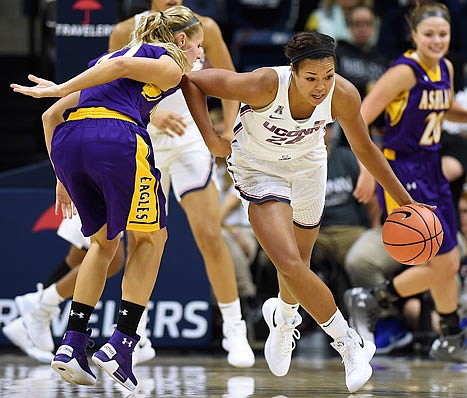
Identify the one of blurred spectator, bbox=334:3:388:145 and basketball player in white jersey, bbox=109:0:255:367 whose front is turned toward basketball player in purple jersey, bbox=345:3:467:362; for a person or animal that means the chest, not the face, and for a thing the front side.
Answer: the blurred spectator

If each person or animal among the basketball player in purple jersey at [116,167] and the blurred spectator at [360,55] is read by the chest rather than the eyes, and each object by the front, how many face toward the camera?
1

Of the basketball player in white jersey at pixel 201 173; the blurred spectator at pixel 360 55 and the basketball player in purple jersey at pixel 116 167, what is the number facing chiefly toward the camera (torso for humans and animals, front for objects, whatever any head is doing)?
2

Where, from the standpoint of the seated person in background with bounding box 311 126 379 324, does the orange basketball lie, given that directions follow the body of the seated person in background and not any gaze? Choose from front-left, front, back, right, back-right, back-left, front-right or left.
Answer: front

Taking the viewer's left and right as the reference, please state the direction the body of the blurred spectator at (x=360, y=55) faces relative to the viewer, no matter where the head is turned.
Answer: facing the viewer

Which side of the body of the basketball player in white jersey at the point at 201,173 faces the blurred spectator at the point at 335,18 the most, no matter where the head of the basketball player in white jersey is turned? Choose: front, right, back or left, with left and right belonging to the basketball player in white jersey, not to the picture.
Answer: back

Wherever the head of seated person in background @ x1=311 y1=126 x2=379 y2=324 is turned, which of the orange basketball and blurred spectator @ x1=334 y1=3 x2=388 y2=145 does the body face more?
the orange basketball

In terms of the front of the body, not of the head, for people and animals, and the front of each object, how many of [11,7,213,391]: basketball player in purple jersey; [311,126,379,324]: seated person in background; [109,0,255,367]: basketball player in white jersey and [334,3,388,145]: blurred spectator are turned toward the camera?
3

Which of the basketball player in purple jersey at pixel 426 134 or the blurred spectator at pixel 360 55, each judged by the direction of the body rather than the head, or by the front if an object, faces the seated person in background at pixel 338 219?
the blurred spectator

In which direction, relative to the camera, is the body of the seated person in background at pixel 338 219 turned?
toward the camera

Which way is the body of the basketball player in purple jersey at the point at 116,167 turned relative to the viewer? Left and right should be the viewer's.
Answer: facing away from the viewer and to the right of the viewer
